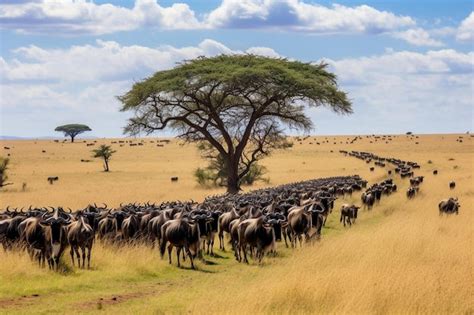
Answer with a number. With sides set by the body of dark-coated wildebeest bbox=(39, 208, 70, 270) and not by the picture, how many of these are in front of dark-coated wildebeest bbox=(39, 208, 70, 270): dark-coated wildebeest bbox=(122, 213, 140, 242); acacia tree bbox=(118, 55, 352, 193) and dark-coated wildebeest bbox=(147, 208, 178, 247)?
0

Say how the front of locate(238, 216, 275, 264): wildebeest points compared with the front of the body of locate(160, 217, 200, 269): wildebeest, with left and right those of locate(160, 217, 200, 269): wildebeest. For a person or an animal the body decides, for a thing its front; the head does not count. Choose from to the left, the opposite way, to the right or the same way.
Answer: the same way

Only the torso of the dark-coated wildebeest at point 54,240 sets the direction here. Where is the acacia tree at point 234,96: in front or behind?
behind

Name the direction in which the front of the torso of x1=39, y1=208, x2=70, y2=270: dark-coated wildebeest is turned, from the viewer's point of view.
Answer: toward the camera

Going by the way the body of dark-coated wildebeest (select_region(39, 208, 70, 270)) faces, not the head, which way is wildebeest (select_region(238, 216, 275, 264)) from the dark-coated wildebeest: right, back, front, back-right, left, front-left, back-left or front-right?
left

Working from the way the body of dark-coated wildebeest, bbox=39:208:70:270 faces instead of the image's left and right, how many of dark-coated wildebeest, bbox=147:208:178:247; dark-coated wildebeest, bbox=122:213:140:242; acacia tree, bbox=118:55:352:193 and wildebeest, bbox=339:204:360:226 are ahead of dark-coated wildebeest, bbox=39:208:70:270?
0

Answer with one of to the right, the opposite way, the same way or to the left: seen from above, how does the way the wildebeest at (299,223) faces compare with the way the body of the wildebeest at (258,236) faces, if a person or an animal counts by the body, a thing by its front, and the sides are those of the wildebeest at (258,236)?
the same way

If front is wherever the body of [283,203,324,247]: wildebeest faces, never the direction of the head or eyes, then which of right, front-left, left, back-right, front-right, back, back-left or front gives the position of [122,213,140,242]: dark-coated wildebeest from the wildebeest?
back-right

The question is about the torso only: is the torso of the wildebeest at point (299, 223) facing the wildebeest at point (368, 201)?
no

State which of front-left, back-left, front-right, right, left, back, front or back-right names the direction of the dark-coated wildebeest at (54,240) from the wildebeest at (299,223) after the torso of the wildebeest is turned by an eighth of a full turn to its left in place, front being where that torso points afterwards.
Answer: back-right

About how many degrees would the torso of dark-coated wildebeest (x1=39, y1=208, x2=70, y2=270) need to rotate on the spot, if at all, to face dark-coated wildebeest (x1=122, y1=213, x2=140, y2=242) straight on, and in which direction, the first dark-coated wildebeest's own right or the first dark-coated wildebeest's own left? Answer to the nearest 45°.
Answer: approximately 135° to the first dark-coated wildebeest's own left

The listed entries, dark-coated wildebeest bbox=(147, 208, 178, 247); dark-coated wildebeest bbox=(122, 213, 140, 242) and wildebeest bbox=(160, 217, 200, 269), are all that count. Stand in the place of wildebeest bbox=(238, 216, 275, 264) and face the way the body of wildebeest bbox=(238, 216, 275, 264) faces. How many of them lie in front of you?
0

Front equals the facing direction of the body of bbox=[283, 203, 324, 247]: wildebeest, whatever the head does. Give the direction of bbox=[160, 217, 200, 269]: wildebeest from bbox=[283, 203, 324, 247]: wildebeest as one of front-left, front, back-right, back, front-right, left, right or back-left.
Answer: right
